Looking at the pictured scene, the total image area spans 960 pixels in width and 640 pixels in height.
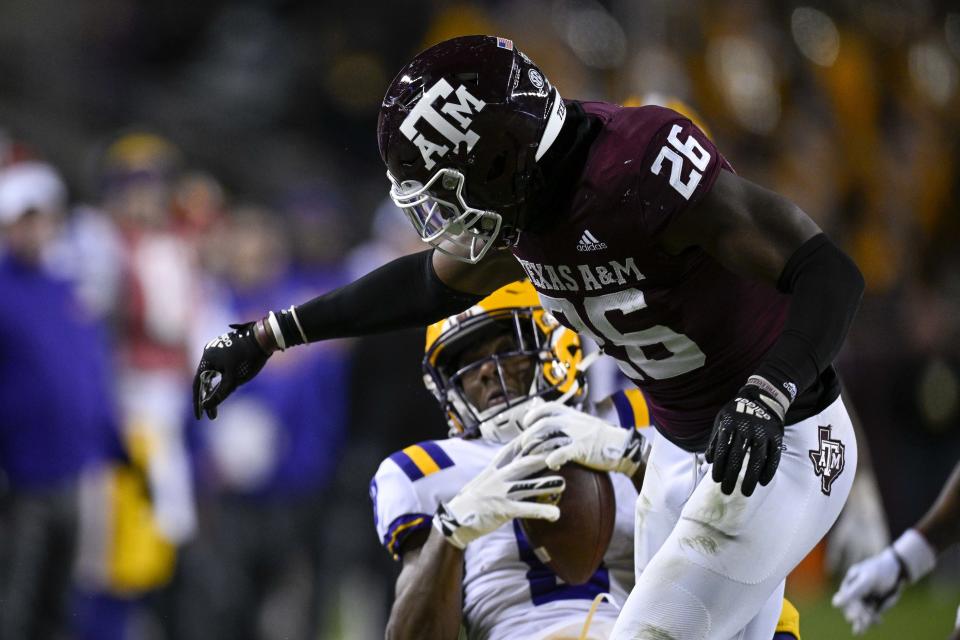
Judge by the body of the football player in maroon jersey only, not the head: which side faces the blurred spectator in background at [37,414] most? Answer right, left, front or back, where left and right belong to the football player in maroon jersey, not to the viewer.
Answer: right

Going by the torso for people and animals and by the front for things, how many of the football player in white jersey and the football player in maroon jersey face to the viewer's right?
0

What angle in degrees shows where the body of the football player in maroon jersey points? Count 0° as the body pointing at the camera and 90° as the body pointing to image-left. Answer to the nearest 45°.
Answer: approximately 45°

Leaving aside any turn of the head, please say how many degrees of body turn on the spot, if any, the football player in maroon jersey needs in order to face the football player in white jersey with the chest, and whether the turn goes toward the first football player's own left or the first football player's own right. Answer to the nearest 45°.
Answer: approximately 90° to the first football player's own right

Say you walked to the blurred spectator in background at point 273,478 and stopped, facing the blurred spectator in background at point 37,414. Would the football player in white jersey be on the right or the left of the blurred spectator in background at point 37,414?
left

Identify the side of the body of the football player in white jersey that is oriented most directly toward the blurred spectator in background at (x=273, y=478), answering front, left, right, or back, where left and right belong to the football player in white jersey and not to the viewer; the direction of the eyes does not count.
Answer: back

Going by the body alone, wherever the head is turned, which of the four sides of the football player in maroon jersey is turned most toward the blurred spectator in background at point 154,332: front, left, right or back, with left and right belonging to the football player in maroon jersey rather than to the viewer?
right
